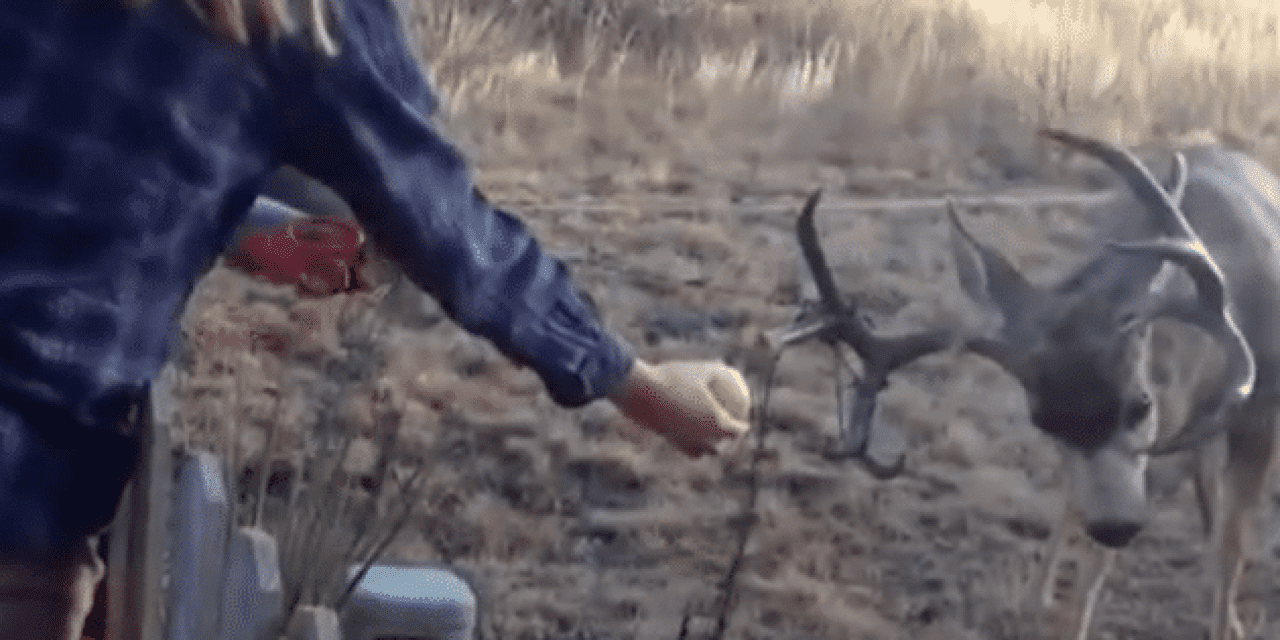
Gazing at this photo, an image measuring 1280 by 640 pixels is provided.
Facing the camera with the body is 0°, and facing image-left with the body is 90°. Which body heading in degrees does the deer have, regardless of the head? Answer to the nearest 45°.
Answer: approximately 45°

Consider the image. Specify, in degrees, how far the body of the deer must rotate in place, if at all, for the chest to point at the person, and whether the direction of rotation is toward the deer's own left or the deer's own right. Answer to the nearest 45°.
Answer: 0° — it already faces them
